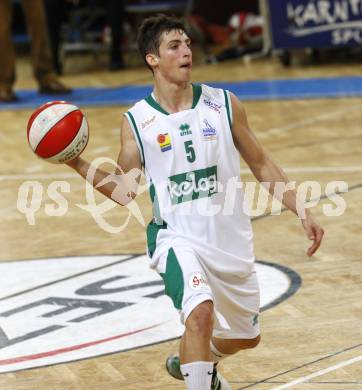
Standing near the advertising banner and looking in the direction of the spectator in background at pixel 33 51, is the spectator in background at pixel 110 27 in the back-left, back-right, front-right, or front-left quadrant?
front-right

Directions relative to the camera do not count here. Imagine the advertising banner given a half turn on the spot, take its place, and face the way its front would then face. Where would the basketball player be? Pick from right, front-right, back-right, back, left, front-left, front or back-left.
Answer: back

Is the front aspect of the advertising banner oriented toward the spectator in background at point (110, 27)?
no

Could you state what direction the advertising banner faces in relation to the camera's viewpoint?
facing the viewer

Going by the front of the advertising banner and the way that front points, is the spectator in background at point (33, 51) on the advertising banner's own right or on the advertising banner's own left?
on the advertising banner's own right

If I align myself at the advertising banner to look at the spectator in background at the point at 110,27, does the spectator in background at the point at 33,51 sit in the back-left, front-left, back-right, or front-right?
front-left
